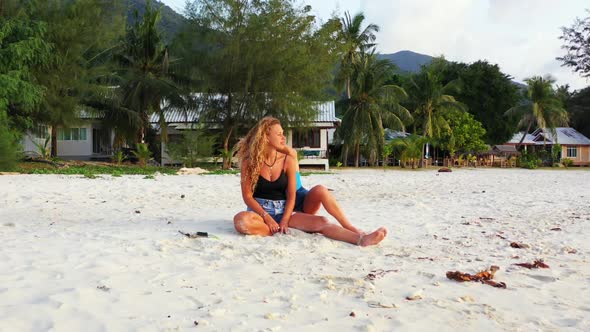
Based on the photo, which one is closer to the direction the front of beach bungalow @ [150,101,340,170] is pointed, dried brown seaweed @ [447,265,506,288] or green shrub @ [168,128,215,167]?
the dried brown seaweed

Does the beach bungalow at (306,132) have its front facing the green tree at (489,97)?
no

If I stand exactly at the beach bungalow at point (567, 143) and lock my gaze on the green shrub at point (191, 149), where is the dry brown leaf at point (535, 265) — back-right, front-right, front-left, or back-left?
front-left

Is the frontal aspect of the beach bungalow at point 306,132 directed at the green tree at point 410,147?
no

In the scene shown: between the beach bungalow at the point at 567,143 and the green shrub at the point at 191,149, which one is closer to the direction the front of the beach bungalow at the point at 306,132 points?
the green shrub

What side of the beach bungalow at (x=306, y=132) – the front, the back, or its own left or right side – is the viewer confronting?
front

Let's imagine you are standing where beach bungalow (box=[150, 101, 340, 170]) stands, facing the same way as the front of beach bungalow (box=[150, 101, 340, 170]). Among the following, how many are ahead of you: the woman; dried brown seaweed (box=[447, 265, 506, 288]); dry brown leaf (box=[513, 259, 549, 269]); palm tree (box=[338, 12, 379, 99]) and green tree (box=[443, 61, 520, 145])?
3

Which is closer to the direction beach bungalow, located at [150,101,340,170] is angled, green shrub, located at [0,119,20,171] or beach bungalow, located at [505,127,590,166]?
the green shrub

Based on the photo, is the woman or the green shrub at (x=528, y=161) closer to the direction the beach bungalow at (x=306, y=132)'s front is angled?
the woman

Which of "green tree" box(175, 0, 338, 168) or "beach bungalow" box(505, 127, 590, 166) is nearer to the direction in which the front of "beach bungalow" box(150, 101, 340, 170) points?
the green tree

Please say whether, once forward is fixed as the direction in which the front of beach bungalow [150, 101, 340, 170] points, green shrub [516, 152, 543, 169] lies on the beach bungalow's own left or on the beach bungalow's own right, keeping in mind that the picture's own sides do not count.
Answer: on the beach bungalow's own left

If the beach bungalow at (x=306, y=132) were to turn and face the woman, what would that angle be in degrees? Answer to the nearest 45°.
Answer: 0° — it already faces them

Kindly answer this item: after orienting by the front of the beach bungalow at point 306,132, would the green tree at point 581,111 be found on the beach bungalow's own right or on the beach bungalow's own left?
on the beach bungalow's own left

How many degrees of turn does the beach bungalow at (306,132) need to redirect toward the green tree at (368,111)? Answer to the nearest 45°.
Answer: approximately 135° to its left

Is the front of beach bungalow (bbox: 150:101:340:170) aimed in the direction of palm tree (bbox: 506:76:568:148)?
no
